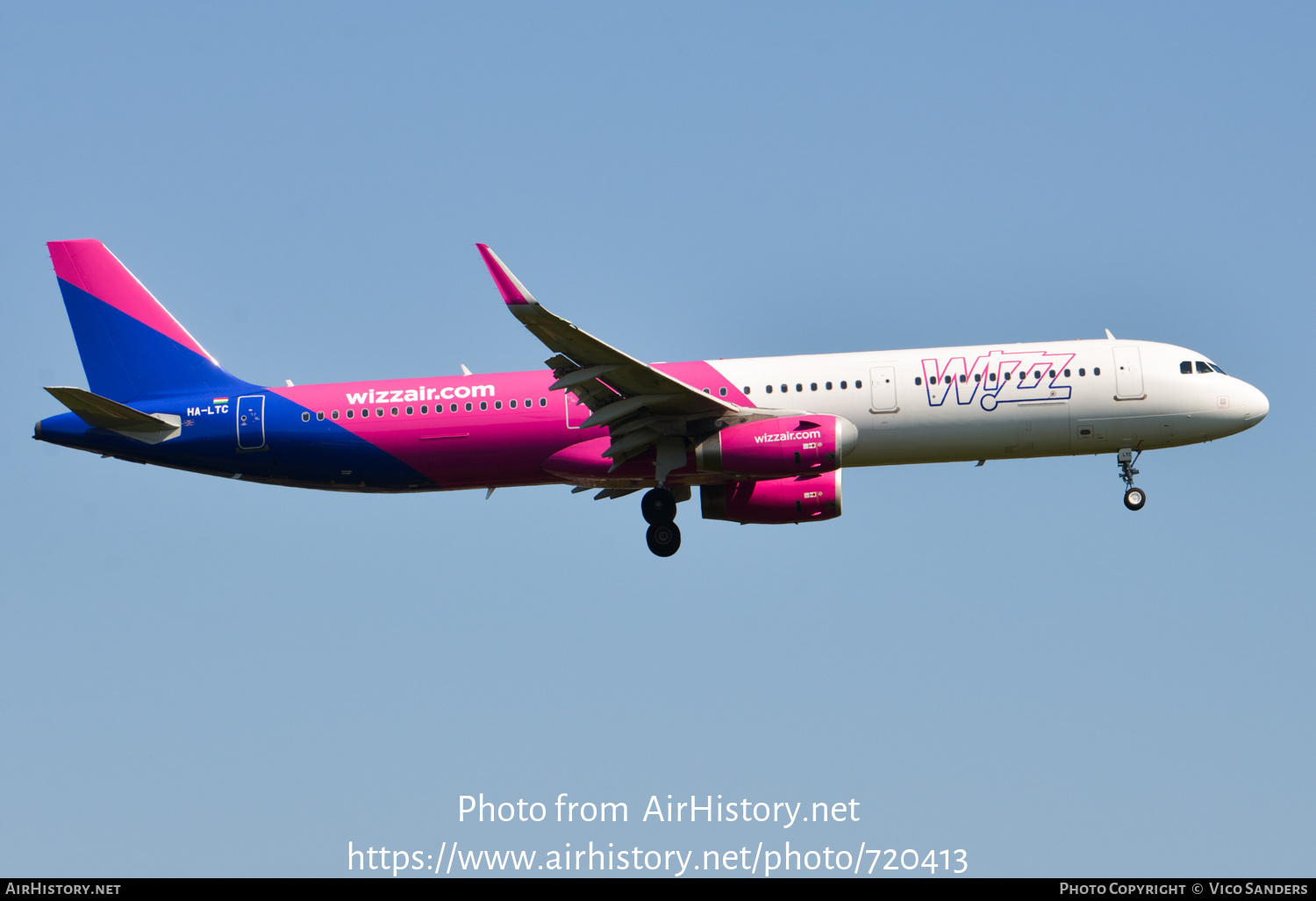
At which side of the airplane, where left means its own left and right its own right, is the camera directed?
right
